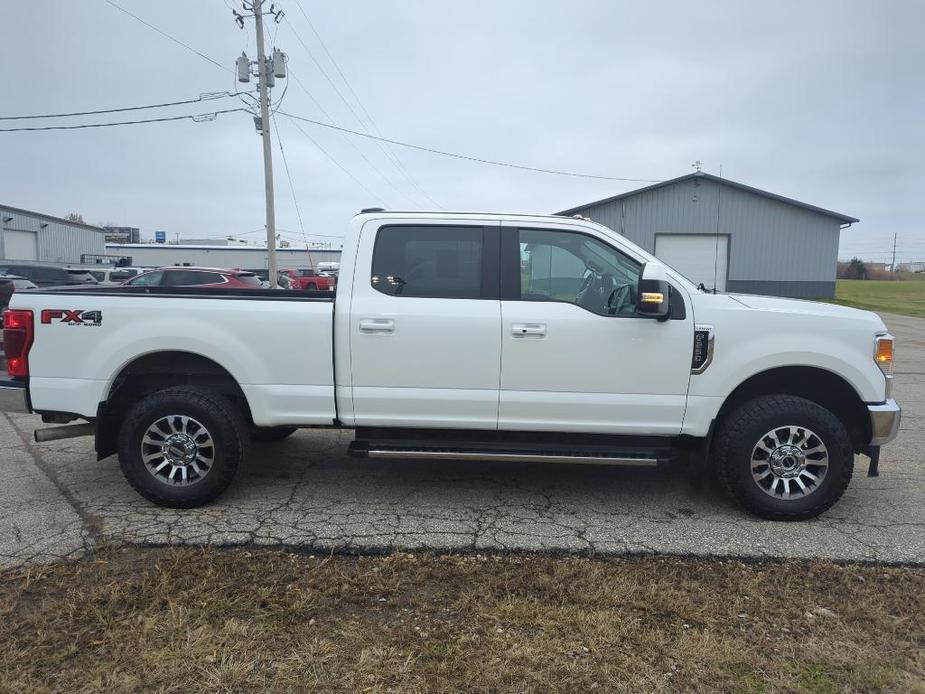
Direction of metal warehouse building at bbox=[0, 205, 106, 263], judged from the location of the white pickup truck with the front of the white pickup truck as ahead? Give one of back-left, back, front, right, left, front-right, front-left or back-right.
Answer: back-left

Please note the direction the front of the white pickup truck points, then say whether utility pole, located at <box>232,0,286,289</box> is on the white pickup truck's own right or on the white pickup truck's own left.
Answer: on the white pickup truck's own left

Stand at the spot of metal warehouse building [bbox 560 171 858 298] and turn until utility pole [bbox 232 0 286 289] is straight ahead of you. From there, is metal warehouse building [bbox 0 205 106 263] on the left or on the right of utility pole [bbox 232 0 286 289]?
right

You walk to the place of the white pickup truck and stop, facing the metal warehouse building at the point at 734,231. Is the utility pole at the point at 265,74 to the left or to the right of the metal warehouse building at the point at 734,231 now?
left

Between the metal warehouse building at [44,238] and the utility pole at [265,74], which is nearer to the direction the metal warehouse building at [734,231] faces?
the utility pole

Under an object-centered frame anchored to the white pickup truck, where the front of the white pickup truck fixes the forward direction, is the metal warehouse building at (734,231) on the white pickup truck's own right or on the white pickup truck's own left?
on the white pickup truck's own left

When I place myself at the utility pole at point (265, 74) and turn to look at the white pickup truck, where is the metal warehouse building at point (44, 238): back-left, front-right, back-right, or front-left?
back-right

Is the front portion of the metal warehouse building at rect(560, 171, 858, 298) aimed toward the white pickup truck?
yes

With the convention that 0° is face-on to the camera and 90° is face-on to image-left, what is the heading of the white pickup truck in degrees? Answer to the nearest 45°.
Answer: approximately 270°

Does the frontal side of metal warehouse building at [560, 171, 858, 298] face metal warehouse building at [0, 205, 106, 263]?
no

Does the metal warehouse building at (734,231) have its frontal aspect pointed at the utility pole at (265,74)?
no

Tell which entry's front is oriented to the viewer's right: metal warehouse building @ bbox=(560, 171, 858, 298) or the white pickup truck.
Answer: the white pickup truck

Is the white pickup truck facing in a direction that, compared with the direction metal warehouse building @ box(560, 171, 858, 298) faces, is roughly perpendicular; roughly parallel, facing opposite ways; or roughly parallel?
roughly perpendicular

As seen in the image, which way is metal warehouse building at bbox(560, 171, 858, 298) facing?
toward the camera

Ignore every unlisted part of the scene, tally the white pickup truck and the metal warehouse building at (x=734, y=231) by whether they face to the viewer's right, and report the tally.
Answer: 1
